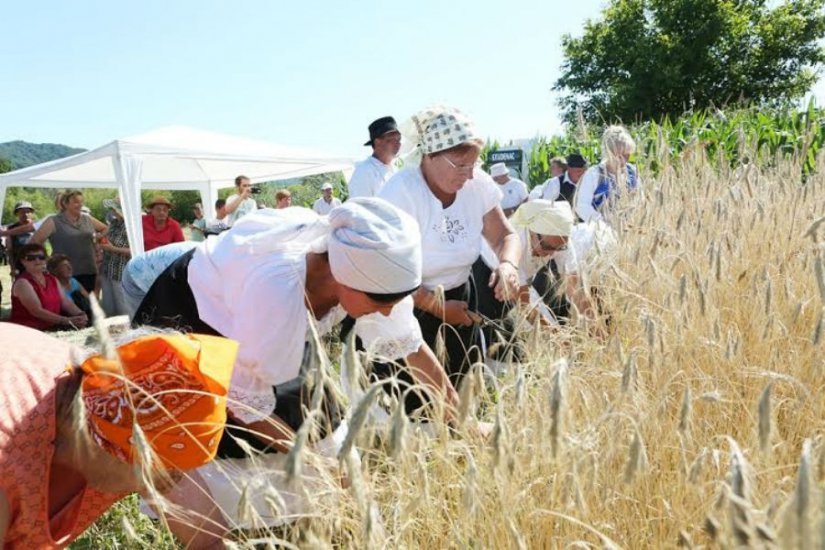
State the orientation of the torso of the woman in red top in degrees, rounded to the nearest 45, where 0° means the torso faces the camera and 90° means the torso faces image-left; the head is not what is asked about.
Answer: approximately 315°

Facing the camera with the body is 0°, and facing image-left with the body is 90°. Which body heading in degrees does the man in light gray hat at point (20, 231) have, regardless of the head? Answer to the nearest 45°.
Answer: approximately 0°

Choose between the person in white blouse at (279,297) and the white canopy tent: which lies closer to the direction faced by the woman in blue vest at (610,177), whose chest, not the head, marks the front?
the person in white blouse

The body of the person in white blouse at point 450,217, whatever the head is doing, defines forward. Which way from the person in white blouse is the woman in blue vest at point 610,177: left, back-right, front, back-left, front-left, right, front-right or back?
left

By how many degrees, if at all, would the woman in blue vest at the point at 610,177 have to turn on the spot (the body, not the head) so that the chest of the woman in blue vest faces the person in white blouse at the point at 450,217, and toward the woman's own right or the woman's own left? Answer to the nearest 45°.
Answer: approximately 90° to the woman's own right

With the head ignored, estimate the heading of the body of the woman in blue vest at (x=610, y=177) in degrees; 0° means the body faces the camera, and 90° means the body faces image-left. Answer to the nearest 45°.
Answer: approximately 315°

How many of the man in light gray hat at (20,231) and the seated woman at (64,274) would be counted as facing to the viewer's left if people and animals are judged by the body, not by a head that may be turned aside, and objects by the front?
0

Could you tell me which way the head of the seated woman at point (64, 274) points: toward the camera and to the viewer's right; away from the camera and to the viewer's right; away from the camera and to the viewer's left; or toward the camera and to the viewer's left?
toward the camera and to the viewer's right
